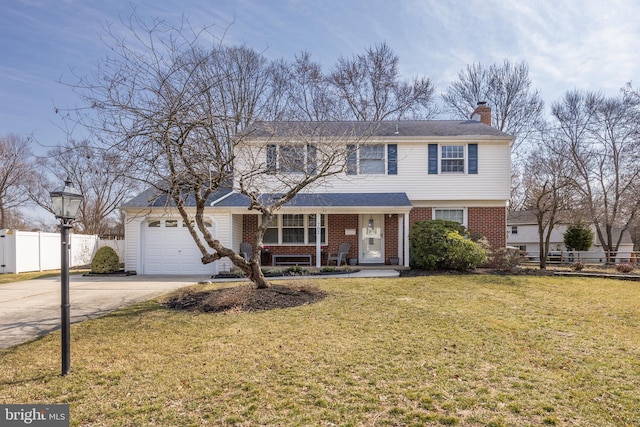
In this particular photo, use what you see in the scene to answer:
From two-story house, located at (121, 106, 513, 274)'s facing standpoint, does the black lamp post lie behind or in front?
in front

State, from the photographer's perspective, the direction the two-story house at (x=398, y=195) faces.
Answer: facing the viewer

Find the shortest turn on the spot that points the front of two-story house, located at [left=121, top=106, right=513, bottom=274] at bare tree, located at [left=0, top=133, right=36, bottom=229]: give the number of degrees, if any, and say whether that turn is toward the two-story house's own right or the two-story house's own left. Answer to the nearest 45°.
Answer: approximately 135° to the two-story house's own right

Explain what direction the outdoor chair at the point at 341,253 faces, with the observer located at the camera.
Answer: facing the viewer and to the left of the viewer

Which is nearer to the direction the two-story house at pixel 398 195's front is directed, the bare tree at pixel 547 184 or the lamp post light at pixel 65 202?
the lamp post light

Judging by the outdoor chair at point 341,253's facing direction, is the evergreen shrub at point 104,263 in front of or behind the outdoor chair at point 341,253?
in front

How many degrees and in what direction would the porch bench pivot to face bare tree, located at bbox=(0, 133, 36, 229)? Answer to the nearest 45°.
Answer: approximately 135° to its right

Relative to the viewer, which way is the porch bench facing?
toward the camera
